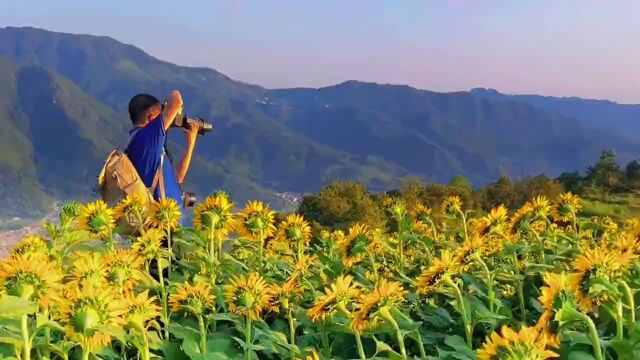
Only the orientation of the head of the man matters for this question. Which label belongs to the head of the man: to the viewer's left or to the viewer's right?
to the viewer's right

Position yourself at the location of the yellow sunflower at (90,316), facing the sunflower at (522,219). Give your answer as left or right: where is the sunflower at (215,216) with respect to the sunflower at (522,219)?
left

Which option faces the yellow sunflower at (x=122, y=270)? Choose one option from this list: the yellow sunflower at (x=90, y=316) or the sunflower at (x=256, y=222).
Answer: the yellow sunflower at (x=90, y=316)
